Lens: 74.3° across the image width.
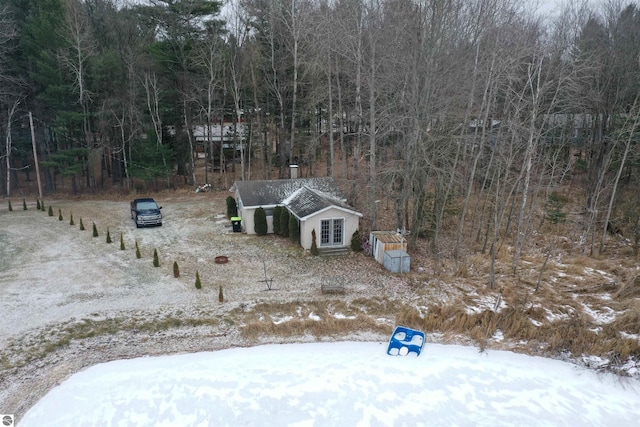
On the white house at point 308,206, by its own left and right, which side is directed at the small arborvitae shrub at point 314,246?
front

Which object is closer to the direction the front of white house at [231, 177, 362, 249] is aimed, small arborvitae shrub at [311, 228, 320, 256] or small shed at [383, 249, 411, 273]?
the small arborvitae shrub

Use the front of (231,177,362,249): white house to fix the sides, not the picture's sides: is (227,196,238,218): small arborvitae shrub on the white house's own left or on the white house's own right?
on the white house's own right

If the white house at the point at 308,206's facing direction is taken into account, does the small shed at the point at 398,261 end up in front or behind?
in front

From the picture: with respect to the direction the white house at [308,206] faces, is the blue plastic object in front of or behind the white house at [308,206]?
in front

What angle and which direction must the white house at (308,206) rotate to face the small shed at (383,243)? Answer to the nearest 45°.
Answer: approximately 45° to its left

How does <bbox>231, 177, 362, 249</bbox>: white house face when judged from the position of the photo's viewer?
facing the viewer

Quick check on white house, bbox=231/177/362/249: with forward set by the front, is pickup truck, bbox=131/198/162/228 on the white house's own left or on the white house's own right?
on the white house's own right

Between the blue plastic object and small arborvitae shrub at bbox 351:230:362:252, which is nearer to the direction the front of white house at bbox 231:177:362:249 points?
the blue plastic object
